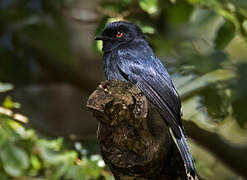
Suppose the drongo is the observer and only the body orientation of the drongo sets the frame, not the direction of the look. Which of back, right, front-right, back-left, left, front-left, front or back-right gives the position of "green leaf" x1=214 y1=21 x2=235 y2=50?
back-right

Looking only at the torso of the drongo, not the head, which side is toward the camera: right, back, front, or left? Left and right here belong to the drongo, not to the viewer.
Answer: left
